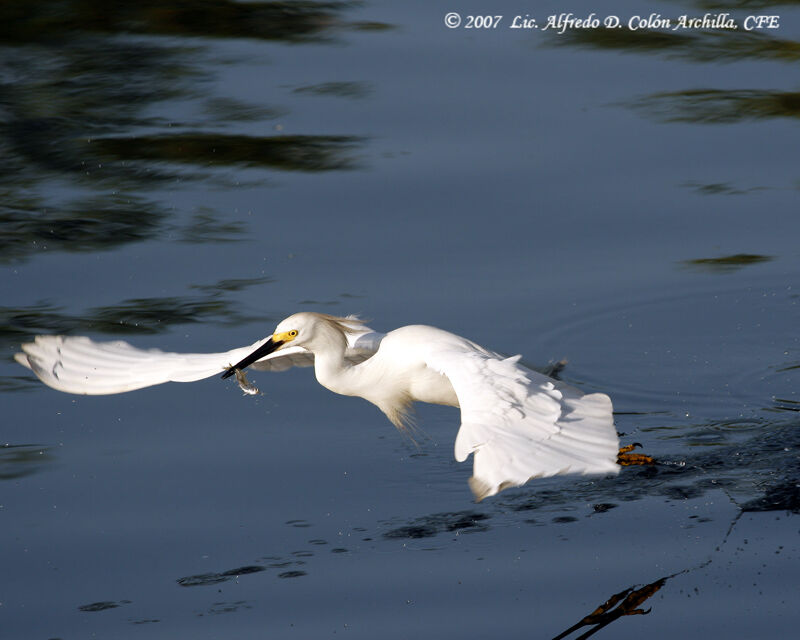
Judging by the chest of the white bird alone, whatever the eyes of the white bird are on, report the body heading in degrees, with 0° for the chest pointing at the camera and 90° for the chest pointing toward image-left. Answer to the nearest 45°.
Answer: approximately 45°
